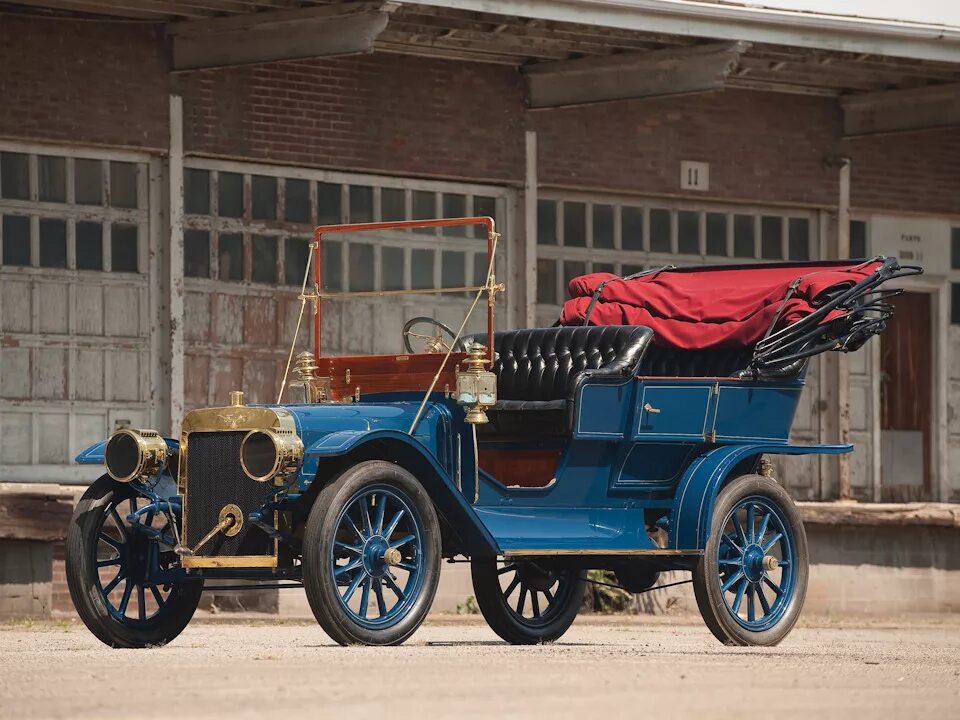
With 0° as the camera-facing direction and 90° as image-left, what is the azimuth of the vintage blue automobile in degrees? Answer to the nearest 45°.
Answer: approximately 45°
